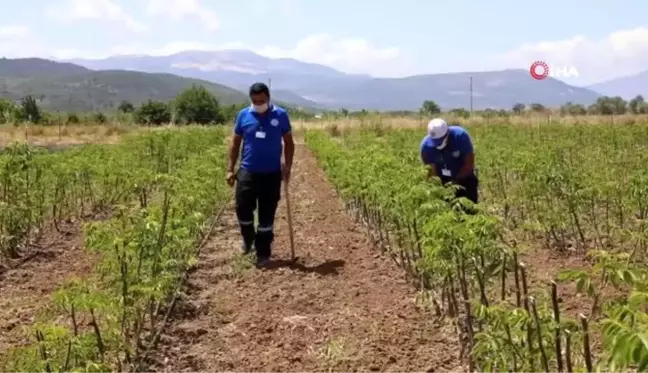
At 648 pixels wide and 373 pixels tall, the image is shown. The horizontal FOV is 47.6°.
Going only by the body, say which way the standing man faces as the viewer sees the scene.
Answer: toward the camera

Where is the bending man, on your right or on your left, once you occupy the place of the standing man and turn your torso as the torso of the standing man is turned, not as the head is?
on your left

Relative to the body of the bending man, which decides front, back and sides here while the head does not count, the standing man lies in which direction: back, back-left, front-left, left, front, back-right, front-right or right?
front-right

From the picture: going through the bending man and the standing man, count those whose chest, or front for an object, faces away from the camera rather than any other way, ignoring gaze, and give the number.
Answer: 0
